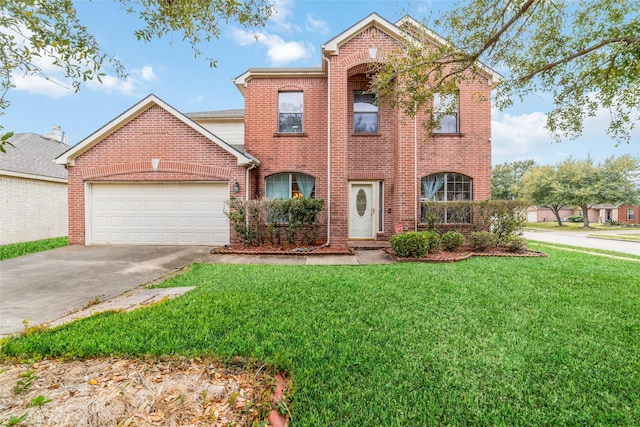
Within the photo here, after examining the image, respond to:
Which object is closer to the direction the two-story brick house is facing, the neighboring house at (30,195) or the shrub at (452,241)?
the shrub

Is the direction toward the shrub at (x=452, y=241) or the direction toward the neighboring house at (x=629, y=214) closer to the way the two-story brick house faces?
the shrub

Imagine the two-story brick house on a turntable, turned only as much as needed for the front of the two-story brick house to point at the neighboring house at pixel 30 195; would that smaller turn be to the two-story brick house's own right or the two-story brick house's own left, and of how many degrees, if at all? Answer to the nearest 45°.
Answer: approximately 90° to the two-story brick house's own right

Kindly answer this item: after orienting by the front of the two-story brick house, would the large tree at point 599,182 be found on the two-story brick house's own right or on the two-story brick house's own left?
on the two-story brick house's own left

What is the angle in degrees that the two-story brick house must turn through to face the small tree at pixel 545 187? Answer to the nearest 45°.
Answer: approximately 135° to its left

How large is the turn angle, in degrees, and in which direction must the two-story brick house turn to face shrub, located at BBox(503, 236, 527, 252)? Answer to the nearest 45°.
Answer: approximately 90° to its left

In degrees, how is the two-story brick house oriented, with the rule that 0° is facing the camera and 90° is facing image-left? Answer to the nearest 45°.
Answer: approximately 0°

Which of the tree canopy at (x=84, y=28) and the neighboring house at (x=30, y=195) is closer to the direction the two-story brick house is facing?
the tree canopy

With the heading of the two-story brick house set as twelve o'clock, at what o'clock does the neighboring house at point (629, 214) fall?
The neighboring house is roughly at 8 o'clock from the two-story brick house.
